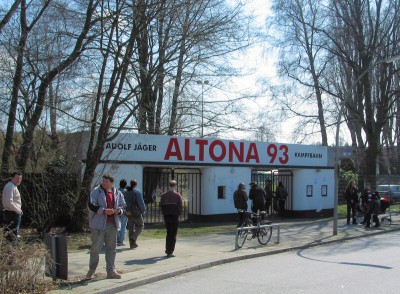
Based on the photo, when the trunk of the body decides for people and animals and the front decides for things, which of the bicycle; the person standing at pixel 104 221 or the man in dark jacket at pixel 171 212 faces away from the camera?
the man in dark jacket

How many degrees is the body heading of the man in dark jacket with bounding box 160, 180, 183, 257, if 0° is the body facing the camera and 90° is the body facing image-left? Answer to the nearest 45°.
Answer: approximately 180°

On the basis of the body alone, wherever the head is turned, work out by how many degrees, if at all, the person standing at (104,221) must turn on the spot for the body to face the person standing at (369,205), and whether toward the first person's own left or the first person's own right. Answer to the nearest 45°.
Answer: approximately 135° to the first person's own left

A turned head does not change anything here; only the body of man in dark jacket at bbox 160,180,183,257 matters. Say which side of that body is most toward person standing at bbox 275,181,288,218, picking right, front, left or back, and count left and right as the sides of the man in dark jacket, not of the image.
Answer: front

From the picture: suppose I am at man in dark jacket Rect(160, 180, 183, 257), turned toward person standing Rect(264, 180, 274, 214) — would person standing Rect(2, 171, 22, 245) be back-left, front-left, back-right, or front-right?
back-left

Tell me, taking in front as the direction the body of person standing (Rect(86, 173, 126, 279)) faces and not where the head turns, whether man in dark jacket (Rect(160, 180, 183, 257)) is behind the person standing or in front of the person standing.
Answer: behind

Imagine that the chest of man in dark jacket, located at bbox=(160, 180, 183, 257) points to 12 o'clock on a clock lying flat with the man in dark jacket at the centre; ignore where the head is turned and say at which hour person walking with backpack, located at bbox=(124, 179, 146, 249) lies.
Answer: The person walking with backpack is roughly at 11 o'clock from the man in dark jacket.

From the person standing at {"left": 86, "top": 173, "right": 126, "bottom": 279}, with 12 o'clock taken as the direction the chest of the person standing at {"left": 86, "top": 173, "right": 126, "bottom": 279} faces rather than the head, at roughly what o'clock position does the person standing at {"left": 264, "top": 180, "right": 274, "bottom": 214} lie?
the person standing at {"left": 264, "top": 180, "right": 274, "bottom": 214} is roughly at 7 o'clock from the person standing at {"left": 86, "top": 173, "right": 126, "bottom": 279}.
